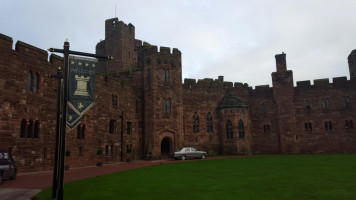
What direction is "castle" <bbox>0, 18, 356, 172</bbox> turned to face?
toward the camera
